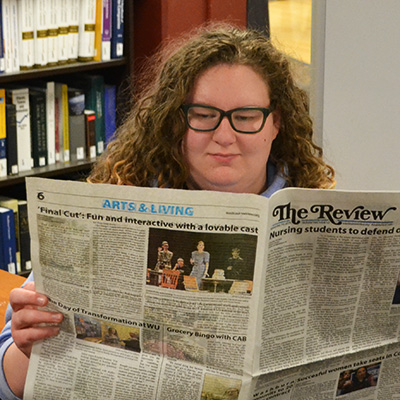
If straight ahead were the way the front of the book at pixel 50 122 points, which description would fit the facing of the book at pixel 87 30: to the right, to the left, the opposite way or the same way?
the same way

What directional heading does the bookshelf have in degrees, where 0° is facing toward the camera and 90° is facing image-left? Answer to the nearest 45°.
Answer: approximately 315°

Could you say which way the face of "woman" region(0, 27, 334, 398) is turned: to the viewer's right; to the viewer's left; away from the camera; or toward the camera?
toward the camera

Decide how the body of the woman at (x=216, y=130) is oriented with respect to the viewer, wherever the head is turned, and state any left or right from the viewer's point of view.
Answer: facing the viewer

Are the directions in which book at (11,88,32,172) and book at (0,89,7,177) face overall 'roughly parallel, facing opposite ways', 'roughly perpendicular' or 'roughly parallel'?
roughly parallel
